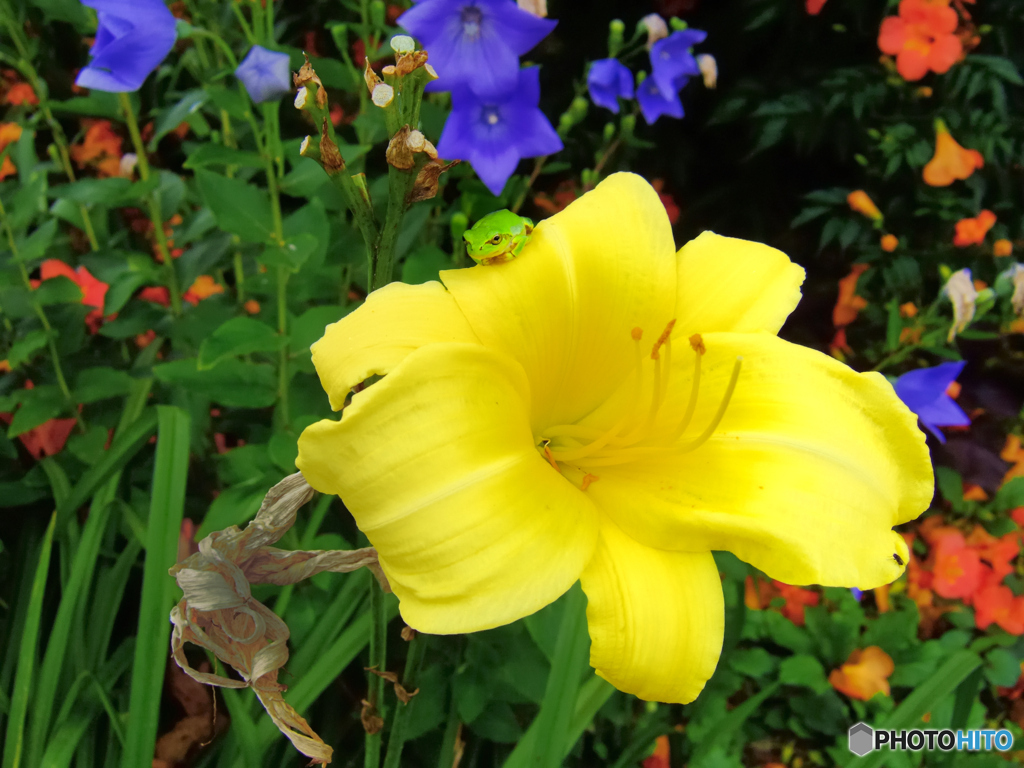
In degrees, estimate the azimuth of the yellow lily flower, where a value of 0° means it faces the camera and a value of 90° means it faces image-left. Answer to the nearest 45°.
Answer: approximately 315°

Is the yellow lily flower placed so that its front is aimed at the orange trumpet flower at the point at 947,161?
no

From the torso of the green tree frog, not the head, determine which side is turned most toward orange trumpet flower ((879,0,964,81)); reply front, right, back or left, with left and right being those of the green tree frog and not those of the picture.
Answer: back

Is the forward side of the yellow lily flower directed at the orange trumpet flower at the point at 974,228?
no

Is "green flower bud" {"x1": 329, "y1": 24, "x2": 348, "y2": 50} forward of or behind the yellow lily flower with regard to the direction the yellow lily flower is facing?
behind

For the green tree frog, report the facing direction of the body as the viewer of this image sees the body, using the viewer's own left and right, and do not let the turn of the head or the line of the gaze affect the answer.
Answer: facing the viewer and to the left of the viewer

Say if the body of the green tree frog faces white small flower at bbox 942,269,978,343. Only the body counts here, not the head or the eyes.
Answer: no
